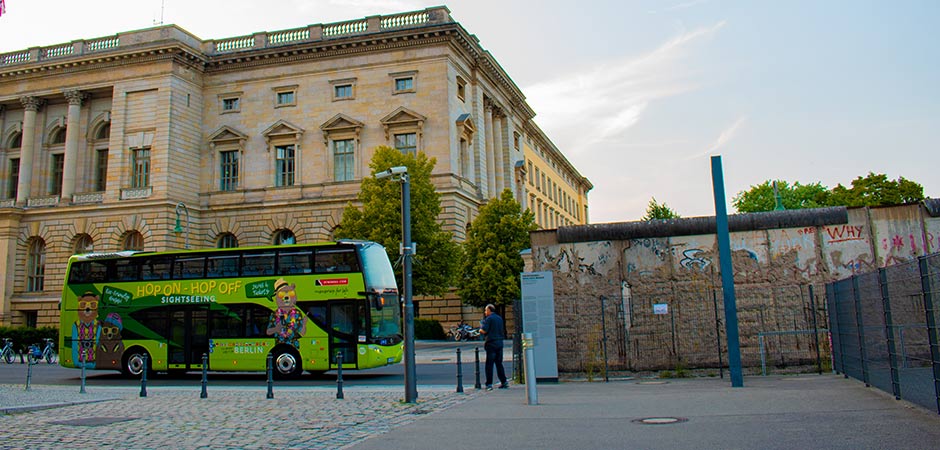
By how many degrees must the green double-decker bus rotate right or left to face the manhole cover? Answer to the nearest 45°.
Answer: approximately 45° to its right

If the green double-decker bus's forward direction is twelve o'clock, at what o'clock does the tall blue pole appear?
The tall blue pole is roughly at 12 o'clock from the green double-decker bus.

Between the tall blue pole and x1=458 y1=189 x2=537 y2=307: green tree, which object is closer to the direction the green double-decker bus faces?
the tall blue pole

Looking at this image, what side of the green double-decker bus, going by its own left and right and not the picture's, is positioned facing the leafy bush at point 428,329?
left

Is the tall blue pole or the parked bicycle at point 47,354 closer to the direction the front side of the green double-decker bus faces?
the tall blue pole

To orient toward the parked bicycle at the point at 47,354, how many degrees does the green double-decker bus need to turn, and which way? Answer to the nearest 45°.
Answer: approximately 180°

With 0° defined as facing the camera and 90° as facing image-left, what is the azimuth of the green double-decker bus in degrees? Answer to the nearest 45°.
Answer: approximately 315°

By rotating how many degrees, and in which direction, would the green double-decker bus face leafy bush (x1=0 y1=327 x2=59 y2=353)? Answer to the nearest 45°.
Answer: approximately 180°

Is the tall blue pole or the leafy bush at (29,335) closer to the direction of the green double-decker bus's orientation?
the tall blue pole

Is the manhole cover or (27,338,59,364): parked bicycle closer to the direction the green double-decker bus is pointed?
the manhole cover
